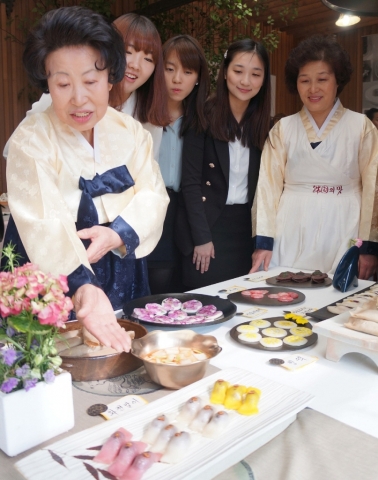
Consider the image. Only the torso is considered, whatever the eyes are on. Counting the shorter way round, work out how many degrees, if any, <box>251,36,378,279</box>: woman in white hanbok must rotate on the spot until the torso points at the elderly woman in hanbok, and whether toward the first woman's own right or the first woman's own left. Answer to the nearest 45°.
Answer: approximately 45° to the first woman's own right

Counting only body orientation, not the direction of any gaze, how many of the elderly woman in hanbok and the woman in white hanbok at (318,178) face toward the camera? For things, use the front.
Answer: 2

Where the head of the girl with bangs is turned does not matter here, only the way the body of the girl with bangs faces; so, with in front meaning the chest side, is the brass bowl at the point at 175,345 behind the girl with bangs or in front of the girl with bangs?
in front

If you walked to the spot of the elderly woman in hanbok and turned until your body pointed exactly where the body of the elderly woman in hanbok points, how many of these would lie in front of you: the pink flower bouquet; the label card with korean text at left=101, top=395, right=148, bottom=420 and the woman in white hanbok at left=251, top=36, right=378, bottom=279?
2

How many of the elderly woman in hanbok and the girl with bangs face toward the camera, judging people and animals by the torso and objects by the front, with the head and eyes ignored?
2

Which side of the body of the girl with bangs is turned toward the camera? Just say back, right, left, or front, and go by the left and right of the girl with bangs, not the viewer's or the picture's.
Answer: front

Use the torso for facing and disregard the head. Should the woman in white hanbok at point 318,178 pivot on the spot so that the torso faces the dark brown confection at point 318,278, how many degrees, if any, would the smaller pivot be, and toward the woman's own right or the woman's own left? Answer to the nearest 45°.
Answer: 0° — they already face it

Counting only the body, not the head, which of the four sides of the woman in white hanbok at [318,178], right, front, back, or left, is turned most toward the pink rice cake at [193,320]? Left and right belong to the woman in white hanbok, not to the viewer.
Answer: front

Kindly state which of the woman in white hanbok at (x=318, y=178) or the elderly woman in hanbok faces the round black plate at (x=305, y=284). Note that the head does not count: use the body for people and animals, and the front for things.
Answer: the woman in white hanbok

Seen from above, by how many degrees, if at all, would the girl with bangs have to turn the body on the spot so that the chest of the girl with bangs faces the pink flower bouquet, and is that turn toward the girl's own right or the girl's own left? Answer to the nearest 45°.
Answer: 0° — they already face it

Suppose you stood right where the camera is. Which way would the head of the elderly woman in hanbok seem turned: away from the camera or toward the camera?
toward the camera

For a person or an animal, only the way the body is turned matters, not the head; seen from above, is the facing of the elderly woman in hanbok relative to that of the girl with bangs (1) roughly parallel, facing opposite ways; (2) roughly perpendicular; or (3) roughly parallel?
roughly parallel

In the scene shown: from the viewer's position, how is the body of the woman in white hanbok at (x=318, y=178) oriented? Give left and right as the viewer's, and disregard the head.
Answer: facing the viewer

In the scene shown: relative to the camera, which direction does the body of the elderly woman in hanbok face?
toward the camera

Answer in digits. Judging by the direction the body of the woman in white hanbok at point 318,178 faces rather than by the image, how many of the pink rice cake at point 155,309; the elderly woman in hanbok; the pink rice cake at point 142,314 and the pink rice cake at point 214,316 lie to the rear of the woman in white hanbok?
0

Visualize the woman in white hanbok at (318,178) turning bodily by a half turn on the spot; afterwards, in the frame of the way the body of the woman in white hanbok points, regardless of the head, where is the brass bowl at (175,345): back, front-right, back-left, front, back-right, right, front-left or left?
back
